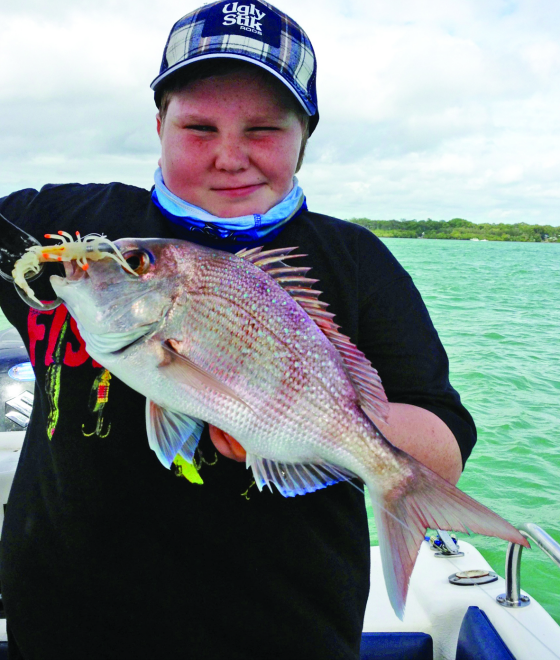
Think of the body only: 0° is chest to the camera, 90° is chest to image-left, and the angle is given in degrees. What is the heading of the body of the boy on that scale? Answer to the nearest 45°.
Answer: approximately 0°
